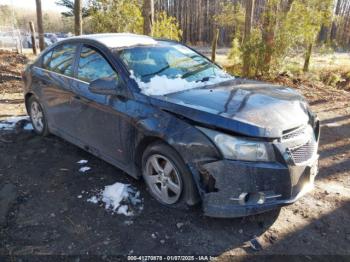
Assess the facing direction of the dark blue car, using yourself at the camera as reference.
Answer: facing the viewer and to the right of the viewer
